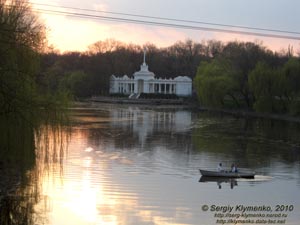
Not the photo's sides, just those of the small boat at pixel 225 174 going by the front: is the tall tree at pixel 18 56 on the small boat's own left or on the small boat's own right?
on the small boat's own left

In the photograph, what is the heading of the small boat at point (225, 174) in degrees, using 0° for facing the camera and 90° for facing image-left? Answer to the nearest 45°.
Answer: approximately 90°
